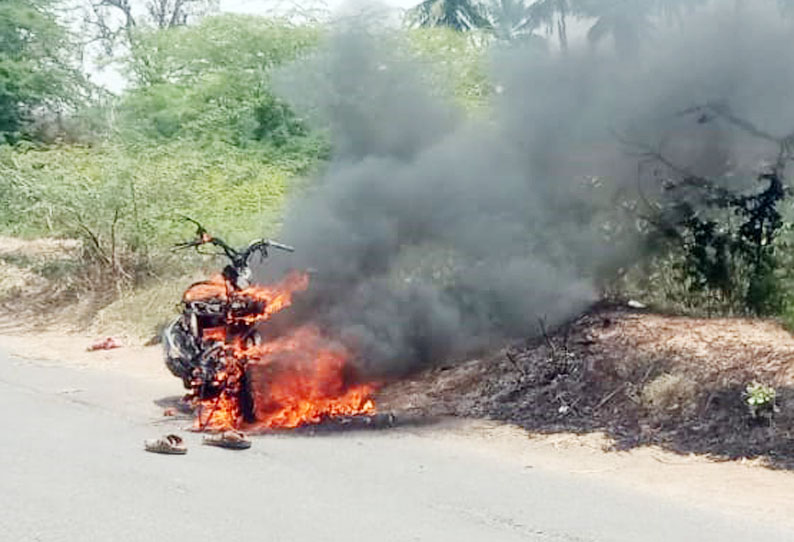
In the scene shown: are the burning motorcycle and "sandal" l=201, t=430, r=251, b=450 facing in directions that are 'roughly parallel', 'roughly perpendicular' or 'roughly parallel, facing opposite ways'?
roughly perpendicular

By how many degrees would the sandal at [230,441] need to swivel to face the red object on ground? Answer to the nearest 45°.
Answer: approximately 90° to its right

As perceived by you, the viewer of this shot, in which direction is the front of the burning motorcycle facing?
facing away from the viewer

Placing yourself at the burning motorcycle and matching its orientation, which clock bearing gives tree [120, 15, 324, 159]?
The tree is roughly at 6 o'clock from the burning motorcycle.

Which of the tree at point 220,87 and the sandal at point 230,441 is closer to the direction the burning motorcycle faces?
the sandal
